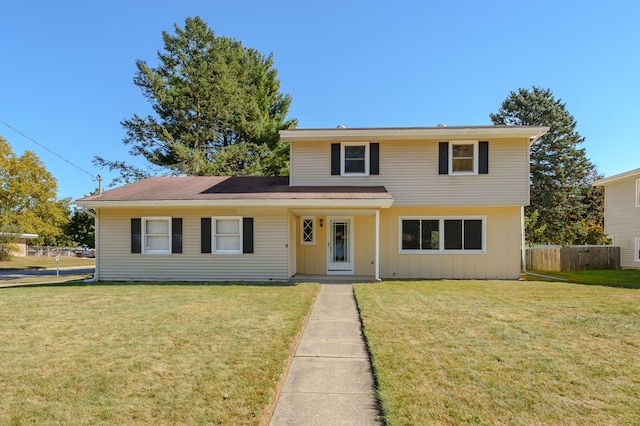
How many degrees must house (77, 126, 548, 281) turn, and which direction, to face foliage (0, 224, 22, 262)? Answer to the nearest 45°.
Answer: approximately 135° to its right

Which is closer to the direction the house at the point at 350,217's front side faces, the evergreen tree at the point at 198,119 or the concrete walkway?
the concrete walkway

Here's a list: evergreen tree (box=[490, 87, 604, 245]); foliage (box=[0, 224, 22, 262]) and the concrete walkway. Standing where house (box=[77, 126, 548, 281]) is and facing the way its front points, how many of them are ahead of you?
1

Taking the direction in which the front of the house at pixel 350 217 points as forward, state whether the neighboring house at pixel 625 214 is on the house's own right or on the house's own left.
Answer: on the house's own left

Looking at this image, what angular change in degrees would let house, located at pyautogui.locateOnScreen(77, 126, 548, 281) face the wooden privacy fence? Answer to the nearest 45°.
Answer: approximately 135° to its left

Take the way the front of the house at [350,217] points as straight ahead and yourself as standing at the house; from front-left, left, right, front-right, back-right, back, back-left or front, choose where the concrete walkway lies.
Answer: front

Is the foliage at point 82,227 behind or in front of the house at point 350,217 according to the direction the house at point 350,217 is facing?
behind

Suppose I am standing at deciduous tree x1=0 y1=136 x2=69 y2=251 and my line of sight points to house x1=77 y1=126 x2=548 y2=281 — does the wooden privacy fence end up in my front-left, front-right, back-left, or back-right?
front-left

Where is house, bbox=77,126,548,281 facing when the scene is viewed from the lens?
facing the viewer

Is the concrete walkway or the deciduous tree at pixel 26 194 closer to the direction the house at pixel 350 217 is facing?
the concrete walkway
